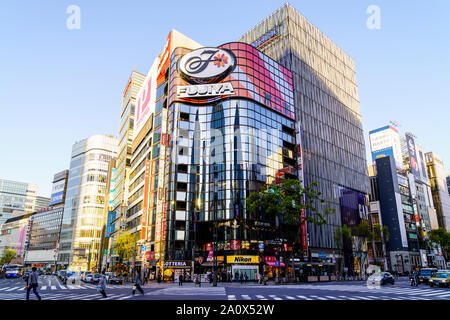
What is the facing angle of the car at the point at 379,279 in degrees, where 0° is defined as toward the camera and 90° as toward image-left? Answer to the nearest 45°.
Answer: approximately 45°

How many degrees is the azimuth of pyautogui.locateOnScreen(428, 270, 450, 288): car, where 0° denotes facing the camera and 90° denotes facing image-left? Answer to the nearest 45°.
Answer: approximately 45°

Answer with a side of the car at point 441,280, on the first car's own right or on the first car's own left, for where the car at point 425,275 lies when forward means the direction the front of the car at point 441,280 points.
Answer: on the first car's own right

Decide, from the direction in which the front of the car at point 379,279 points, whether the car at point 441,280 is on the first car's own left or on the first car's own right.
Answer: on the first car's own left
